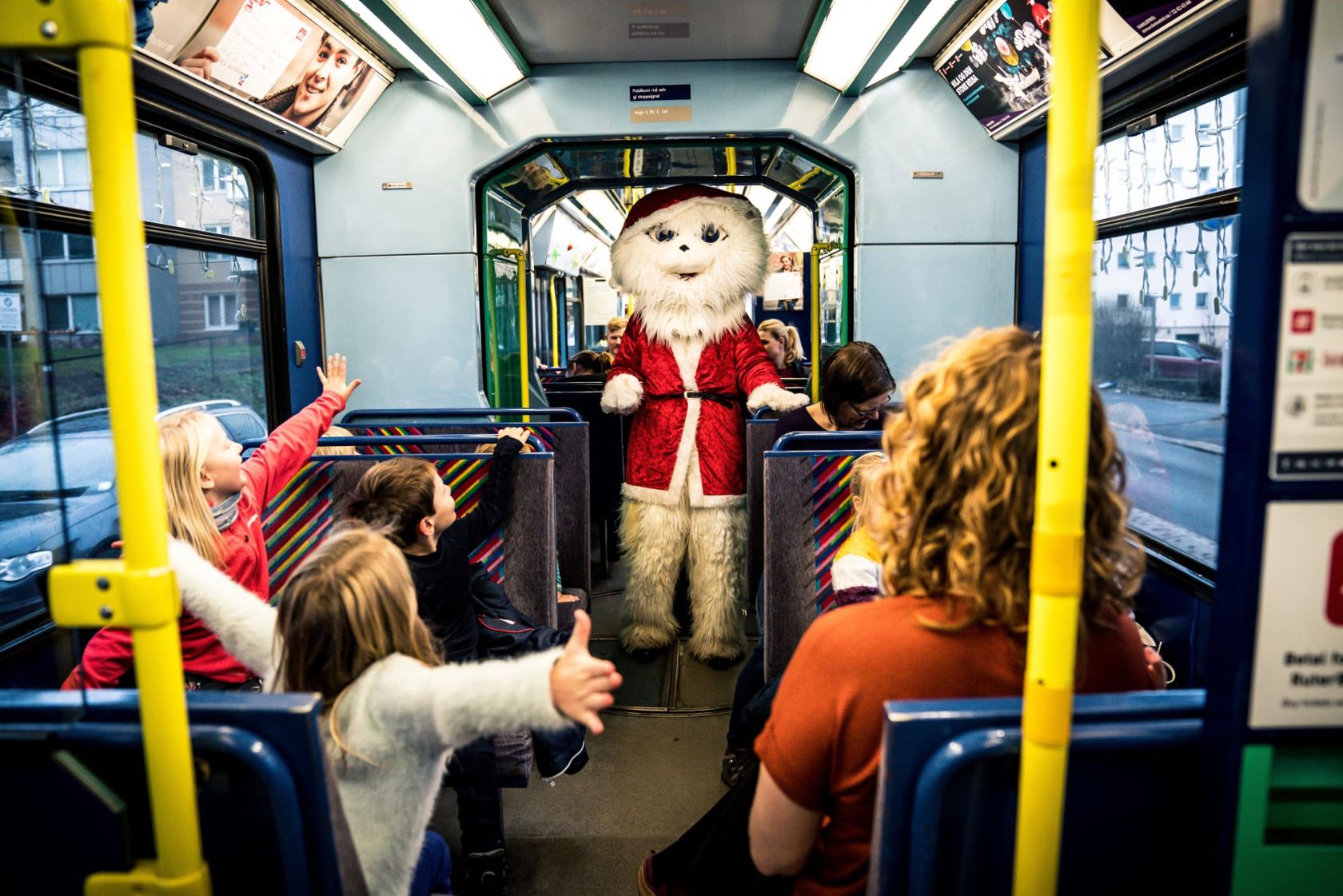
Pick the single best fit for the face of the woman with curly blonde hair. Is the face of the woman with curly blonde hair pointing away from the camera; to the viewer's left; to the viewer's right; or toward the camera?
away from the camera

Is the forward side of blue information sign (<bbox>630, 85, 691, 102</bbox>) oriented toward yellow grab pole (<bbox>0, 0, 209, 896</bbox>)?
yes

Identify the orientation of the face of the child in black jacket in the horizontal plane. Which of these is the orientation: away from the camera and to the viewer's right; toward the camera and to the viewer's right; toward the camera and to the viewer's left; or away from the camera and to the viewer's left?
away from the camera and to the viewer's right

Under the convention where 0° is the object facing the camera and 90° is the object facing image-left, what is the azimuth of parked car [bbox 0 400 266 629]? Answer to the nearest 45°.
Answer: approximately 45°

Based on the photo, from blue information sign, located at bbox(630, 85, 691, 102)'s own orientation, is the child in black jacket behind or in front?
in front

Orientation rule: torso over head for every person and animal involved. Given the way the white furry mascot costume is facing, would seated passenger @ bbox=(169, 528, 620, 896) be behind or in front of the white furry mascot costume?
in front

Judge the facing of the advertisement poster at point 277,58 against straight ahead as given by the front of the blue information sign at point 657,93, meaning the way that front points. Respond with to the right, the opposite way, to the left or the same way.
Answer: to the left

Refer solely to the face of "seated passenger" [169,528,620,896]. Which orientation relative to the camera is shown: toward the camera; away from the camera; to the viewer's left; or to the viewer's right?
away from the camera

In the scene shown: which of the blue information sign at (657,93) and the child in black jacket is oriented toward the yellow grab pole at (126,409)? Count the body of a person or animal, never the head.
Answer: the blue information sign

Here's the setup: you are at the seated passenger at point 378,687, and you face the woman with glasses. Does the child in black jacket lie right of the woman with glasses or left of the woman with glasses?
left
